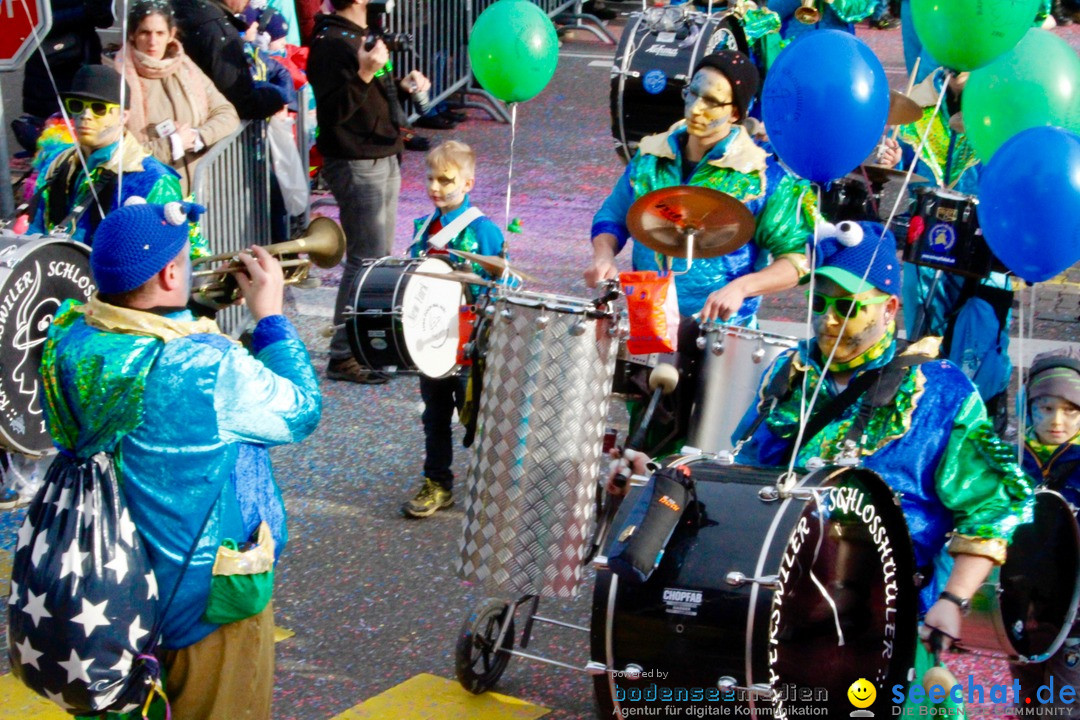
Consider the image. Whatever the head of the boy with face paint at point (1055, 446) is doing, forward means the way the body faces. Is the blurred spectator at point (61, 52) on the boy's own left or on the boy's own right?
on the boy's own right

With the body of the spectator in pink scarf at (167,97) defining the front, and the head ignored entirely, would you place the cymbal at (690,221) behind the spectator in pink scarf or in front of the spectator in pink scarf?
in front

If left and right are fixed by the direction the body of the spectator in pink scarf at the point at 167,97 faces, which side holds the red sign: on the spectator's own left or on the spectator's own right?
on the spectator's own right

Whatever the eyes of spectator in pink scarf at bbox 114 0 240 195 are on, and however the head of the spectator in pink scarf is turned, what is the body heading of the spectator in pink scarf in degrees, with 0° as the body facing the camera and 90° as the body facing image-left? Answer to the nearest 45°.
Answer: approximately 0°

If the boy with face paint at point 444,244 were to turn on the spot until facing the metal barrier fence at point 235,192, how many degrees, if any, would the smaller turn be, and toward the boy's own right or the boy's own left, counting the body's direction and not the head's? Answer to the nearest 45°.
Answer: approximately 90° to the boy's own right

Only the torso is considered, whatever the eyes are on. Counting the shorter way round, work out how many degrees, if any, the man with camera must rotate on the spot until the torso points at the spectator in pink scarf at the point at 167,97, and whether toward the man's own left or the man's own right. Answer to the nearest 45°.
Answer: approximately 135° to the man's own right

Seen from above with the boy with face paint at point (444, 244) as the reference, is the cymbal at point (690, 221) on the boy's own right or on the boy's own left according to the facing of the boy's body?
on the boy's own left
